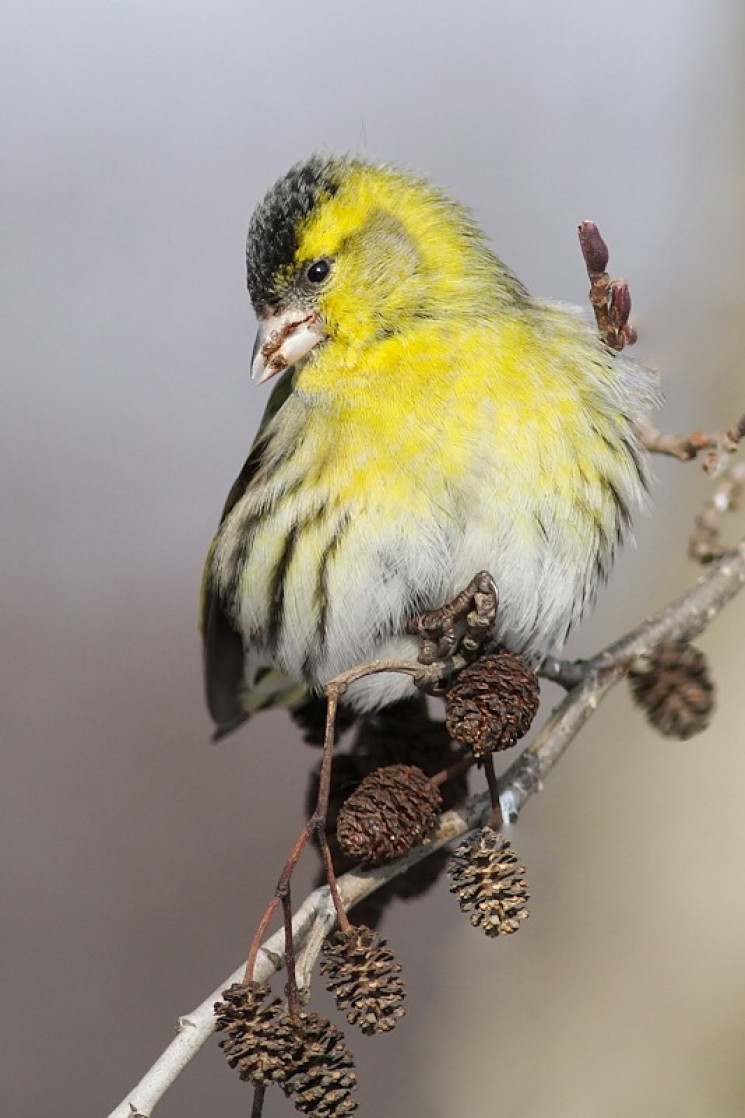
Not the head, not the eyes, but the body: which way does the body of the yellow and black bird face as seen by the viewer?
toward the camera
